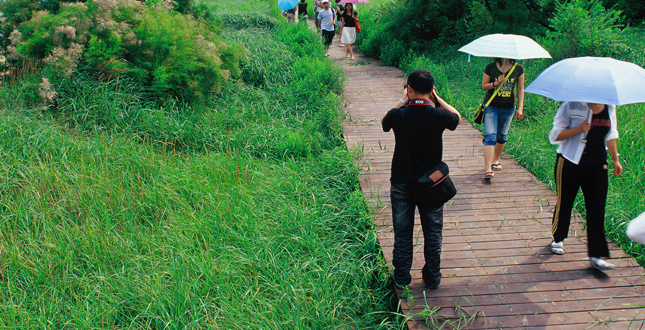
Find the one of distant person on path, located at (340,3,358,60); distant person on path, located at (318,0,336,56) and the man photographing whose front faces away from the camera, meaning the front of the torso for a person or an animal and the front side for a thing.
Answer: the man photographing

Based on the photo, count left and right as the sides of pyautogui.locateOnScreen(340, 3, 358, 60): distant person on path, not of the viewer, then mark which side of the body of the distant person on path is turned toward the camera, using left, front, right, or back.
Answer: front

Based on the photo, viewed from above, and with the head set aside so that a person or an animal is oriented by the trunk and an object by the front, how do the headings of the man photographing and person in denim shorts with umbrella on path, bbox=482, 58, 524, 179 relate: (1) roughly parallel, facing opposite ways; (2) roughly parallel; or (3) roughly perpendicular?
roughly parallel, facing opposite ways

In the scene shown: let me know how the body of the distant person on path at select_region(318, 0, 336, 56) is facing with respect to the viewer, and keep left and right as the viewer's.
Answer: facing the viewer

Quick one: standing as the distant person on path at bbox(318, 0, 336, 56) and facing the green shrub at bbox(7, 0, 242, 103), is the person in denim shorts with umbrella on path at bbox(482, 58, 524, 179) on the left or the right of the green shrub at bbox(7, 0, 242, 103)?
left

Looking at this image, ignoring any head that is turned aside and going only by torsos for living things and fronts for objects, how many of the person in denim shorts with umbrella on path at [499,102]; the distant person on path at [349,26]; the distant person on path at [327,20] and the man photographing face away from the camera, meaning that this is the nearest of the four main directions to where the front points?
1

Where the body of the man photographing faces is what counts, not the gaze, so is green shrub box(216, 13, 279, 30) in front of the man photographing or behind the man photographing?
in front

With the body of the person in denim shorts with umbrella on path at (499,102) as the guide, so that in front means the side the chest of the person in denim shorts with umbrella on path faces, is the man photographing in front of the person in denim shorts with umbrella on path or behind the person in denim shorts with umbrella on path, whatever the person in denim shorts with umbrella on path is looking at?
in front

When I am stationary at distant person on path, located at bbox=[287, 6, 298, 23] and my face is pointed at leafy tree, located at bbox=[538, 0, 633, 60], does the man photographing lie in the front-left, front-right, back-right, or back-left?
front-right

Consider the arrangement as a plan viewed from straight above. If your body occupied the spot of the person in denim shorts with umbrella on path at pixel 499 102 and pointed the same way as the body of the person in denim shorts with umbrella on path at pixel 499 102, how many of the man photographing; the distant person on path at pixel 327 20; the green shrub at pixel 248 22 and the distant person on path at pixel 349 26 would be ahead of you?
1

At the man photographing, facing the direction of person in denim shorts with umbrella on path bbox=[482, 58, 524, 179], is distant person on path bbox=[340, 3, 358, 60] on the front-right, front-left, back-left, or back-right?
front-left

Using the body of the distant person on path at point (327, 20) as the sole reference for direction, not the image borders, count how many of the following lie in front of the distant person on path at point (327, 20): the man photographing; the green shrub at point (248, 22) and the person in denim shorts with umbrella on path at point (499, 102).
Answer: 2

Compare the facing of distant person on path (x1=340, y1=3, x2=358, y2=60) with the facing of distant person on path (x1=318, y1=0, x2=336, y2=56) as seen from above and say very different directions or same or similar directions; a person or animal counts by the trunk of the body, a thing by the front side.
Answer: same or similar directions

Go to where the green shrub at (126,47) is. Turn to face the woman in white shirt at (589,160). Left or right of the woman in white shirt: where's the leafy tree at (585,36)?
left

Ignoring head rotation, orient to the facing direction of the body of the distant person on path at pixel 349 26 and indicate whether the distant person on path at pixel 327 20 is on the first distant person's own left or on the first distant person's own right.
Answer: on the first distant person's own right

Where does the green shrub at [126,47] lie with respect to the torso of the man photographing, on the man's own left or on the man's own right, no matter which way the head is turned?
on the man's own left

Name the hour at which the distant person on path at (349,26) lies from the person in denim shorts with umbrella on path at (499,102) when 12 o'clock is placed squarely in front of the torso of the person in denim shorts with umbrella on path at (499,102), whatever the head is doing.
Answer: the distant person on path at (349,26) is roughly at 5 o'clock from the person in denim shorts with umbrella on path at (499,102).

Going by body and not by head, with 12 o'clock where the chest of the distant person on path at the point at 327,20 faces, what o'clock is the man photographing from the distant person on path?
The man photographing is roughly at 12 o'clock from the distant person on path.

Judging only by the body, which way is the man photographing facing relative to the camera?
away from the camera
